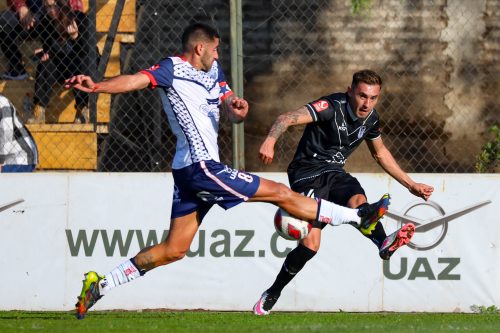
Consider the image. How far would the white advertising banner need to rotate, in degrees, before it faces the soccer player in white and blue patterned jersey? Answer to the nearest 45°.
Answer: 0° — it already faces them

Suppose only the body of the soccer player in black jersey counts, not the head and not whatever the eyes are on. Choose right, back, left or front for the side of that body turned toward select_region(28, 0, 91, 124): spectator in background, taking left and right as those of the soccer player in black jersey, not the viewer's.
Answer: back

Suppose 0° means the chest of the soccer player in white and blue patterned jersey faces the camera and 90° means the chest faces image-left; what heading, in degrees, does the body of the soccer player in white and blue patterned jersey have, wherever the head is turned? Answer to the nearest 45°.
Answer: approximately 315°

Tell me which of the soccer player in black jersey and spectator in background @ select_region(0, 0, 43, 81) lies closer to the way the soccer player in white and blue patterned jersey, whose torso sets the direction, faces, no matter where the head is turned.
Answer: the soccer player in black jersey

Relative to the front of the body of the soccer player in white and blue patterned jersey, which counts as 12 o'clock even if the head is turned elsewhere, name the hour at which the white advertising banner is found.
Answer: The white advertising banner is roughly at 8 o'clock from the soccer player in white and blue patterned jersey.

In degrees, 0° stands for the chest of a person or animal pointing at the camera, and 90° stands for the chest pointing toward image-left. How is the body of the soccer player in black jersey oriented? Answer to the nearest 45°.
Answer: approximately 315°

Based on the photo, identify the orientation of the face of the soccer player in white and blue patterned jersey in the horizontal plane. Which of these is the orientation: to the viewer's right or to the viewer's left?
to the viewer's right

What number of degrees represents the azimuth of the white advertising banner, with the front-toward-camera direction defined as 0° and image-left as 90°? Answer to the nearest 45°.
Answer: approximately 0°
